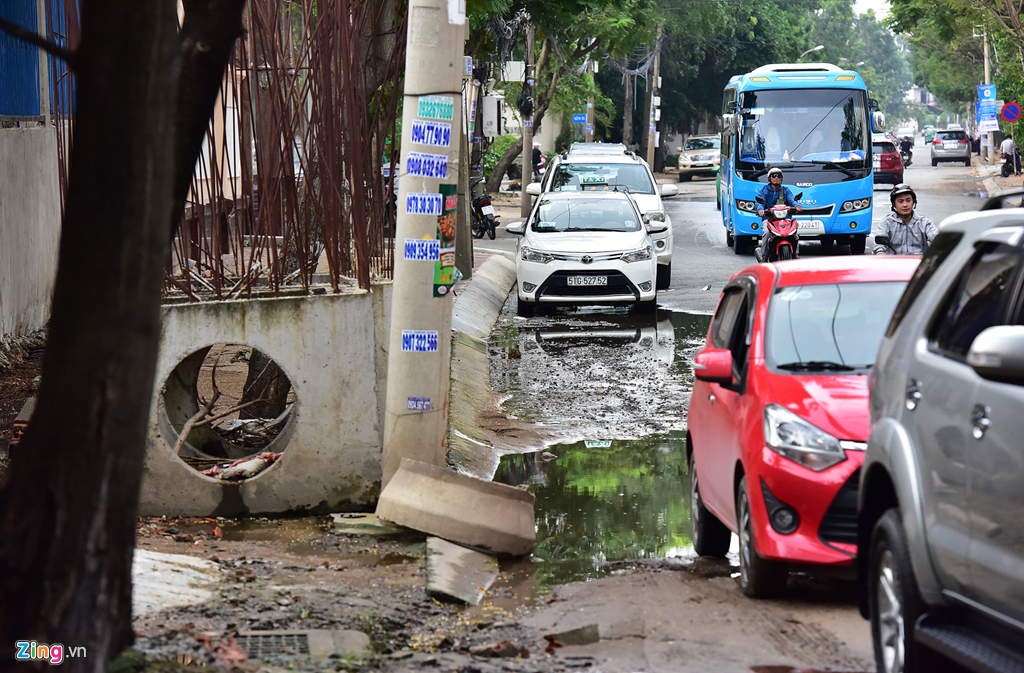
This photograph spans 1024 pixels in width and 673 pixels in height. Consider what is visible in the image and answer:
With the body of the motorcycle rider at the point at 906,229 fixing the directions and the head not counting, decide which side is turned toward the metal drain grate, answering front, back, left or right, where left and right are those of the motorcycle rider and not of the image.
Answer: front

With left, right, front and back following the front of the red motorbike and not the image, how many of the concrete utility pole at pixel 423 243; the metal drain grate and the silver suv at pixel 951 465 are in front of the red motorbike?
3

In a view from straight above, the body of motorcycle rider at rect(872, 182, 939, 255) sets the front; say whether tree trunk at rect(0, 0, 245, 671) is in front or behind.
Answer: in front

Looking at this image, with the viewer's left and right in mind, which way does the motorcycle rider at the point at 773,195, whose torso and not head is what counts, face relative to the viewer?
facing the viewer

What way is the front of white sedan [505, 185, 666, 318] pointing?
toward the camera

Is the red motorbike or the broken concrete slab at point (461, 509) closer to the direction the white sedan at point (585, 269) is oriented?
the broken concrete slab

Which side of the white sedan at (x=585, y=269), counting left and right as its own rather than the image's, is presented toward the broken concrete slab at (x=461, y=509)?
front

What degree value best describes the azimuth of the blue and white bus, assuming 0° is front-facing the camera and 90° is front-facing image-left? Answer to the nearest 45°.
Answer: approximately 0°

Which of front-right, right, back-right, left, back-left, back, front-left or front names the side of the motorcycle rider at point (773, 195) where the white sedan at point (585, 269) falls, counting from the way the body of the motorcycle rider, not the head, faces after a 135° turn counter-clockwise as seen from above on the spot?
back

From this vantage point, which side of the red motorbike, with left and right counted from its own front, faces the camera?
front

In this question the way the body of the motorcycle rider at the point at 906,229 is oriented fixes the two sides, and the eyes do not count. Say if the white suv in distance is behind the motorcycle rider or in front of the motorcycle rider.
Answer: behind

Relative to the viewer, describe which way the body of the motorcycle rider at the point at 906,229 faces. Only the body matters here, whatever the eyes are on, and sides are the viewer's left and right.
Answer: facing the viewer
